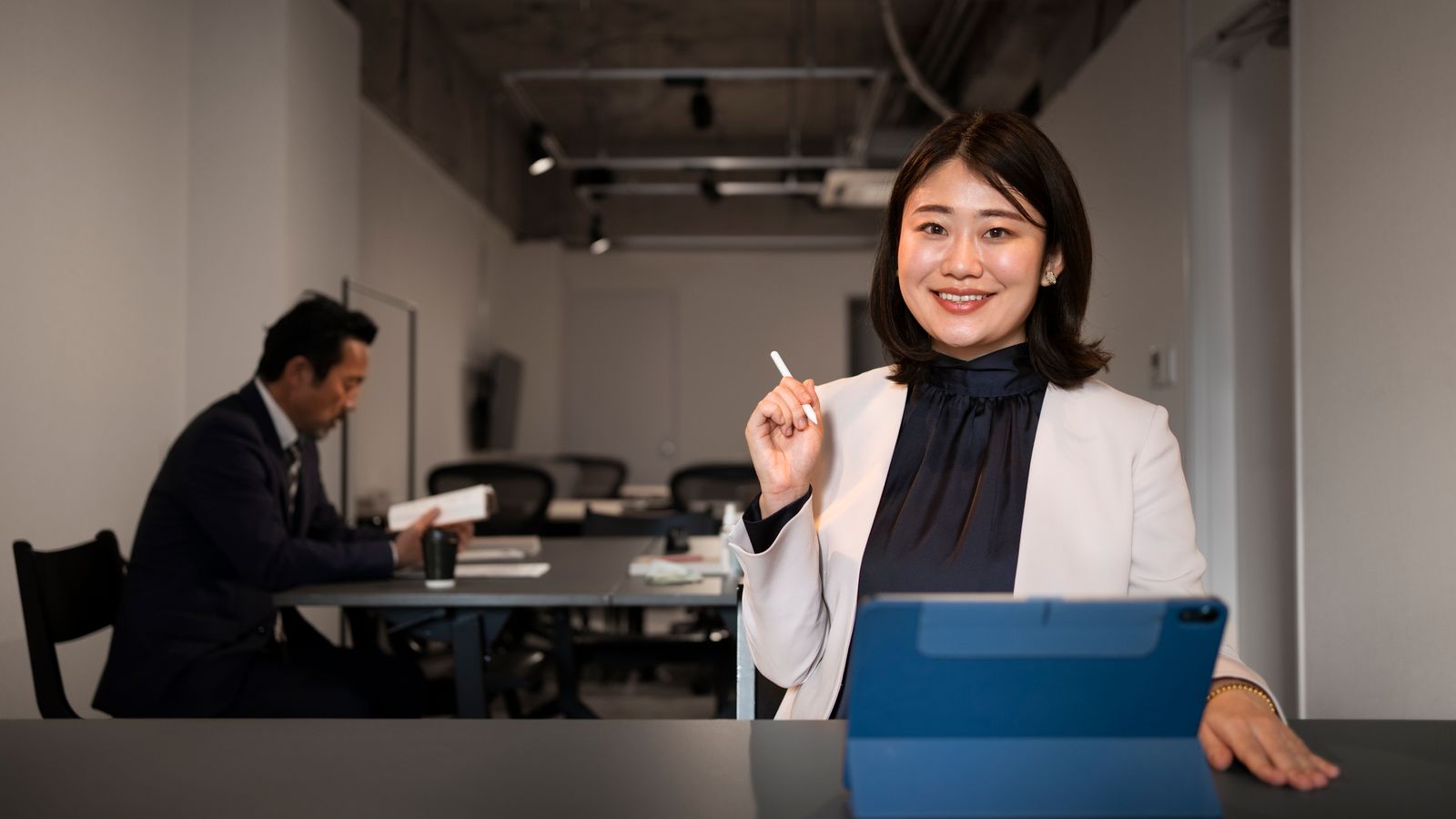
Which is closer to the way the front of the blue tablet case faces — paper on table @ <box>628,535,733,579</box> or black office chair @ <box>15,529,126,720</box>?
the paper on table

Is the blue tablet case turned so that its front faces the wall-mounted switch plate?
yes

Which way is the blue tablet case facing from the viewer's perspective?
away from the camera

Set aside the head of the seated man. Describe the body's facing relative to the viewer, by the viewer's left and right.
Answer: facing to the right of the viewer

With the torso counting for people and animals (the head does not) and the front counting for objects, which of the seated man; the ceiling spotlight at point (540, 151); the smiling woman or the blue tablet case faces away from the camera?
the blue tablet case

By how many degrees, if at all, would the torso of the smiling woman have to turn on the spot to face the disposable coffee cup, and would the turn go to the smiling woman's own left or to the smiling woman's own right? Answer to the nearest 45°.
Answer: approximately 135° to the smiling woman's own right

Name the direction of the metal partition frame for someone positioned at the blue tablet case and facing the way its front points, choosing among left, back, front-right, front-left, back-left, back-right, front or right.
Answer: front-left

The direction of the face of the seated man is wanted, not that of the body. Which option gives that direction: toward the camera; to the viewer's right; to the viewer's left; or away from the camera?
to the viewer's right

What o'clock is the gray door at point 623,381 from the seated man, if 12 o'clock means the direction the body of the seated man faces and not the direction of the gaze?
The gray door is roughly at 10 o'clock from the seated man.

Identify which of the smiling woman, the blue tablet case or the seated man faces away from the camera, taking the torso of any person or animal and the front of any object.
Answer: the blue tablet case

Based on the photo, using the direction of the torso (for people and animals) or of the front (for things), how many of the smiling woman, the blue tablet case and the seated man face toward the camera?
1

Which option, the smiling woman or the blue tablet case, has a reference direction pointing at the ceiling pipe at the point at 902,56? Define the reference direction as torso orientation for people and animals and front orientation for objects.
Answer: the blue tablet case

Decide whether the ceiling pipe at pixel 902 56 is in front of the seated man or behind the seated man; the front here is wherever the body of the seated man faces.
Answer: in front

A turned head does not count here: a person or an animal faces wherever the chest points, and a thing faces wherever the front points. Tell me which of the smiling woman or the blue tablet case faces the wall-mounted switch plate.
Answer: the blue tablet case

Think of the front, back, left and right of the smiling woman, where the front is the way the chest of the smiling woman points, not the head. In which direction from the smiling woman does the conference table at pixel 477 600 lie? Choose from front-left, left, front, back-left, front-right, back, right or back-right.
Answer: back-right
